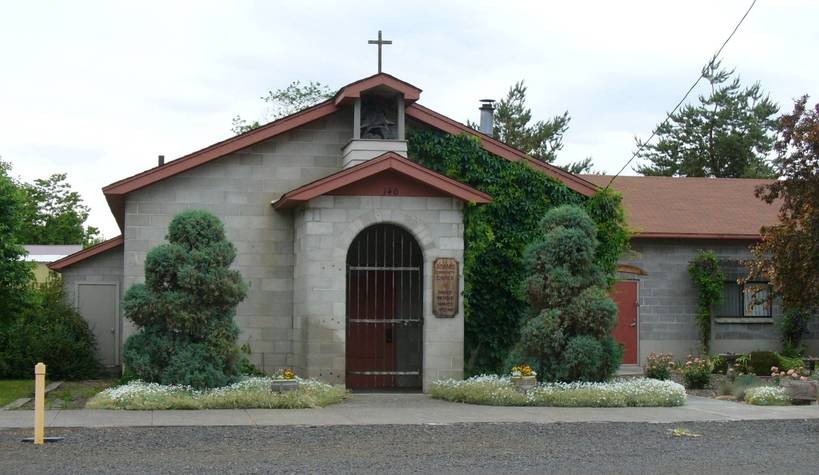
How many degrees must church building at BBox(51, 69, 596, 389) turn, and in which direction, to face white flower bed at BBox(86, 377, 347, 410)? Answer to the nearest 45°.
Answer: approximately 45° to its right

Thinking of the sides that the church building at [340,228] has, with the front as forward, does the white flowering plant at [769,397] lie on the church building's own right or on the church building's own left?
on the church building's own left

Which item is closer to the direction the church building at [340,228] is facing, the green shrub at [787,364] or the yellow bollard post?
the yellow bollard post

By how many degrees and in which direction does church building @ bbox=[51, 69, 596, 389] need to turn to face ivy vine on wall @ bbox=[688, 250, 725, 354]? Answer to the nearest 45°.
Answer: approximately 135° to its left

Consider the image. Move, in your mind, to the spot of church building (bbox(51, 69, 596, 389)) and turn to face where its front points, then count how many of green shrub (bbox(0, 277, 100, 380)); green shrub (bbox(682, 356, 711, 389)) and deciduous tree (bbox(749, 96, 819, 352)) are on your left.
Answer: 2

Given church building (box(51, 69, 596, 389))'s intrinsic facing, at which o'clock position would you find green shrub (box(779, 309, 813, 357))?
The green shrub is roughly at 8 o'clock from the church building.

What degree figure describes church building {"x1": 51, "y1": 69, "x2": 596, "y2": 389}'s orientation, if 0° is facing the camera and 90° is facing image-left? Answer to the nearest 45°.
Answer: approximately 0°

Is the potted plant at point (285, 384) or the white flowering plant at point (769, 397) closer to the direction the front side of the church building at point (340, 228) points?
the potted plant

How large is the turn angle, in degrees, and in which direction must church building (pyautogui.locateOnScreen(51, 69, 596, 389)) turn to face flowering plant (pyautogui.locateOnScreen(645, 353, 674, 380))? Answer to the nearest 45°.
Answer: approximately 90° to its left

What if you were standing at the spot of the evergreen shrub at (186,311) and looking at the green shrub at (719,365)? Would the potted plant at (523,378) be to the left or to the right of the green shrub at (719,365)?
right
